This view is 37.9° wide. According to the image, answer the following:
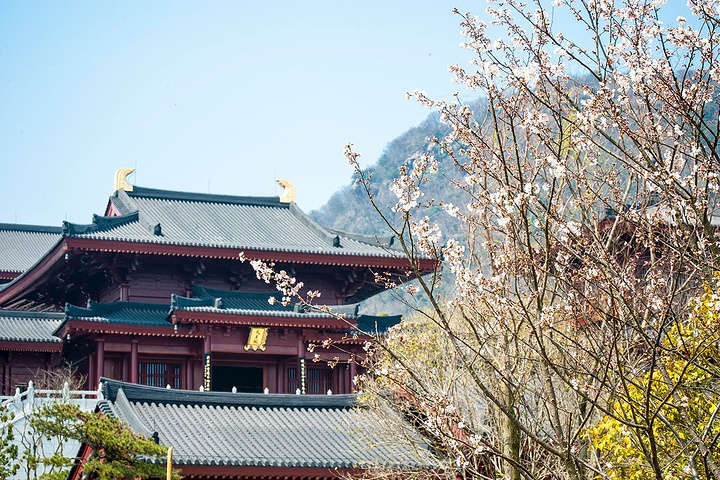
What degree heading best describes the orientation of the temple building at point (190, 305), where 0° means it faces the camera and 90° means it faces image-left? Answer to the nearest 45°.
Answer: approximately 0°

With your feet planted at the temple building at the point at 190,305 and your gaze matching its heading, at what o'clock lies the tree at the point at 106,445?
The tree is roughly at 12 o'clock from the temple building.
